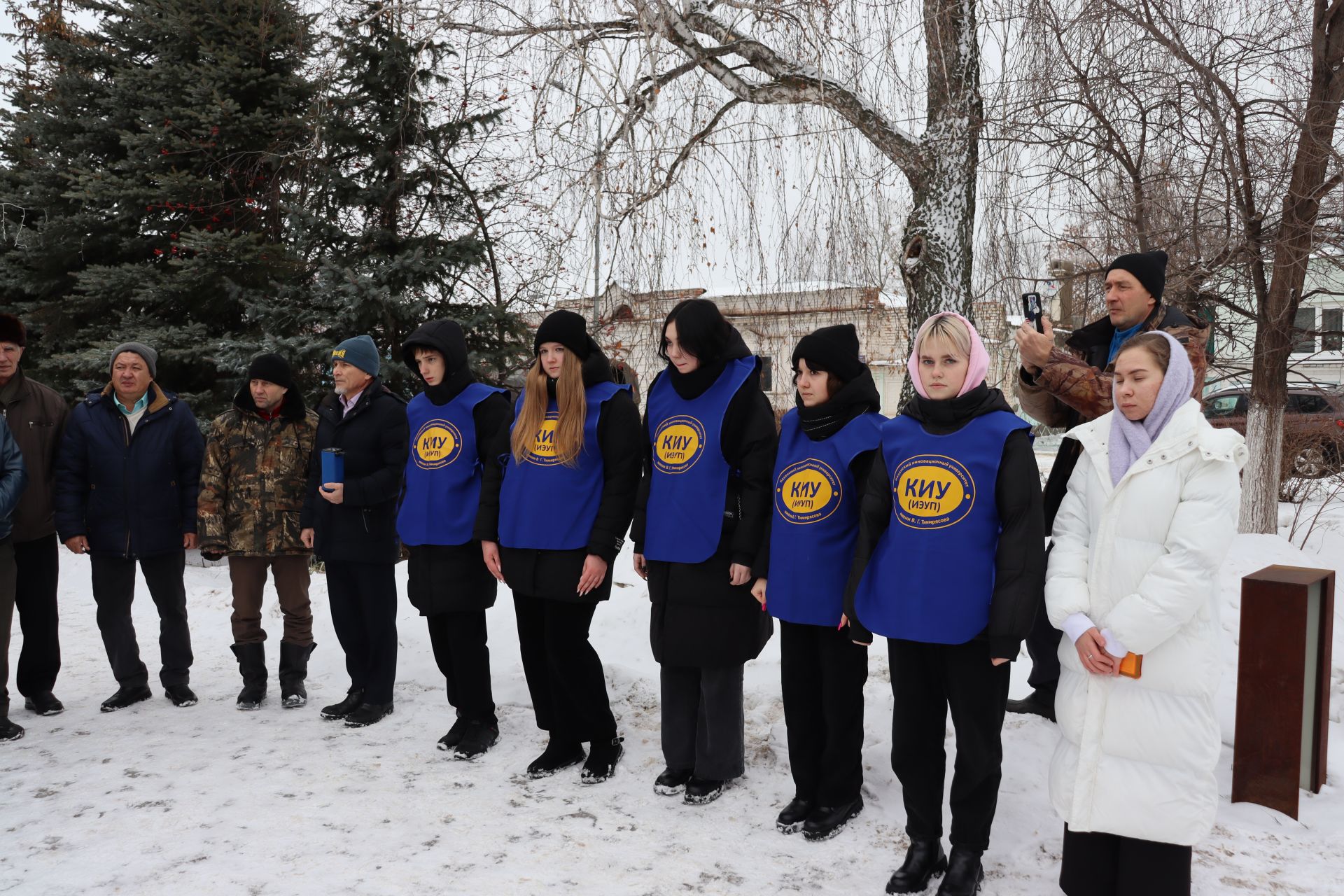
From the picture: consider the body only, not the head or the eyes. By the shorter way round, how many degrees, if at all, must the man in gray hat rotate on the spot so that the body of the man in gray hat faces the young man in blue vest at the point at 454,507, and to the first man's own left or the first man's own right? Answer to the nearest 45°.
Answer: approximately 45° to the first man's own left

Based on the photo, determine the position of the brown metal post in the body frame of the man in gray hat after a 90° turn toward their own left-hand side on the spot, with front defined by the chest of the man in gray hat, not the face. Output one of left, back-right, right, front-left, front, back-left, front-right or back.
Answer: front-right

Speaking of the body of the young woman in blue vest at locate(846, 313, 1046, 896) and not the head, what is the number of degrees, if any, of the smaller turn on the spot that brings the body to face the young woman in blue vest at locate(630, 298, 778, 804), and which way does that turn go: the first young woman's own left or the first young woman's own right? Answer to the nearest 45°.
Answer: approximately 90° to the first young woman's own right

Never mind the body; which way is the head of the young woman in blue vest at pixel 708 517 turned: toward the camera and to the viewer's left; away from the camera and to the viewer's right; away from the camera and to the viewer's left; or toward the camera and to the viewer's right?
toward the camera and to the viewer's left

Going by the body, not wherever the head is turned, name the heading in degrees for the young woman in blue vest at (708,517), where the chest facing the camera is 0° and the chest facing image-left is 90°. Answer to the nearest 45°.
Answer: approximately 45°

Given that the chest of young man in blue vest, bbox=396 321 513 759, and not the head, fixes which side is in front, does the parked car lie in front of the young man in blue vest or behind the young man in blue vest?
behind

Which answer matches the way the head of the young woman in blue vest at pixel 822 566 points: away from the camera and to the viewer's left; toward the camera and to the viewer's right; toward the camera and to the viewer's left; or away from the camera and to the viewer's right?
toward the camera and to the viewer's left

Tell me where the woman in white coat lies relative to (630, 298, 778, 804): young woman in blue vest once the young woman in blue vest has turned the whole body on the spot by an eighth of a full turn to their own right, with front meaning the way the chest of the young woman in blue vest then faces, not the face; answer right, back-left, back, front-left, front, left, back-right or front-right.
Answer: back-left

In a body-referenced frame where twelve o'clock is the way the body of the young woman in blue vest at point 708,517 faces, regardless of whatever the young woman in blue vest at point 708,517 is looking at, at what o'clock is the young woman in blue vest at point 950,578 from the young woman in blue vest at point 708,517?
the young woman in blue vest at point 950,578 is roughly at 9 o'clock from the young woman in blue vest at point 708,517.
